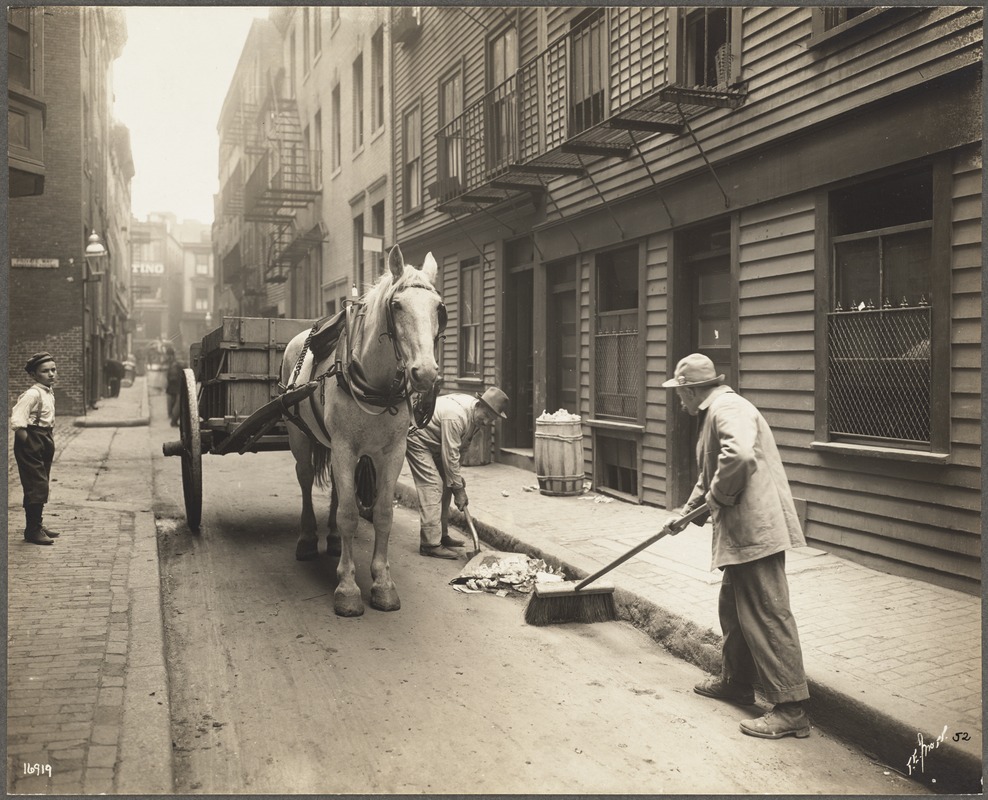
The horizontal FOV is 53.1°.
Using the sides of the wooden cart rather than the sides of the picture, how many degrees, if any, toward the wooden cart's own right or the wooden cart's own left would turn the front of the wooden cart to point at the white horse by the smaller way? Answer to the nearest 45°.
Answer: approximately 45° to the wooden cart's own right

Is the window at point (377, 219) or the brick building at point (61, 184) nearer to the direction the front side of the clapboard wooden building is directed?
the brick building

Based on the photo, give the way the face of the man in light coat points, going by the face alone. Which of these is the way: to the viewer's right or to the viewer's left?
to the viewer's left

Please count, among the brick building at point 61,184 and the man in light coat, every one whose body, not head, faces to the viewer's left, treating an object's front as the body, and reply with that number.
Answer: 1

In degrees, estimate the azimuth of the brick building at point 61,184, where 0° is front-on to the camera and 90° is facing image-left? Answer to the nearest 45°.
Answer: approximately 270°

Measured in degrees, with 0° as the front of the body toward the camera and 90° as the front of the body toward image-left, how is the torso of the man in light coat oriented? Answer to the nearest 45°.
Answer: approximately 90°

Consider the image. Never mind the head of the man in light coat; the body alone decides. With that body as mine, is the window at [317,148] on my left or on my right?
on my right

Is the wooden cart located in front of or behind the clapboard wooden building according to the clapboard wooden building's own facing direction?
in front

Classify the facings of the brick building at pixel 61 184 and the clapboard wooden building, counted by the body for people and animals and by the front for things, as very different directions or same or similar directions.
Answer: very different directions

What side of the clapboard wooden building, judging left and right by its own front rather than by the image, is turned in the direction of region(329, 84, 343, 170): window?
right

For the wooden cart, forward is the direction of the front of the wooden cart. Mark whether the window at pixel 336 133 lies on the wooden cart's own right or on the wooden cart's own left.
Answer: on the wooden cart's own left

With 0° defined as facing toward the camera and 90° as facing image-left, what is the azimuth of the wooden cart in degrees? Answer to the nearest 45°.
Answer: approximately 315°
